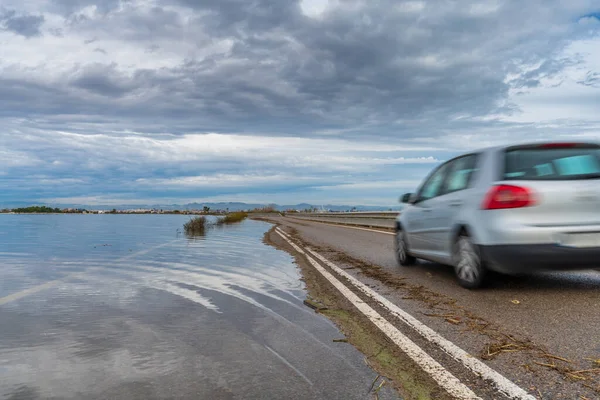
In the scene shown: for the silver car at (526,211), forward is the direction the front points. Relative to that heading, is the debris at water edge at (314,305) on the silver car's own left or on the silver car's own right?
on the silver car's own left

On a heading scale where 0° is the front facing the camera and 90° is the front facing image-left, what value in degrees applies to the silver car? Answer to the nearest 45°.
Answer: approximately 135°
